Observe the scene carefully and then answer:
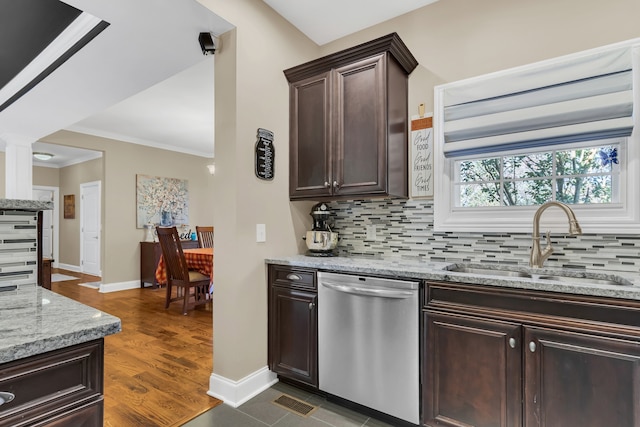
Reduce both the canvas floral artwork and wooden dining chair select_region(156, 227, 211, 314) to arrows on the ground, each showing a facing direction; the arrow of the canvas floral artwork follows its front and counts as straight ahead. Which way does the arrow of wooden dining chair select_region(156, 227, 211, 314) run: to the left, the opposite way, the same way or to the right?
to the left

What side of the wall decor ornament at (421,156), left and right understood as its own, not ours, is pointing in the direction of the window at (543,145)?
left

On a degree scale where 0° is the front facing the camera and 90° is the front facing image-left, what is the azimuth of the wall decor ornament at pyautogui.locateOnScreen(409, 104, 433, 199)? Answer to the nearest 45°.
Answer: approximately 0°

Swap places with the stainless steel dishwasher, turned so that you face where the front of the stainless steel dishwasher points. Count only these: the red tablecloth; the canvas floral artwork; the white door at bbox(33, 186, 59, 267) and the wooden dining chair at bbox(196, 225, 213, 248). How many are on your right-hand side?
4

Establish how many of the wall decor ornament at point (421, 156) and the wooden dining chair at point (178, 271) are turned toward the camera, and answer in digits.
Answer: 1

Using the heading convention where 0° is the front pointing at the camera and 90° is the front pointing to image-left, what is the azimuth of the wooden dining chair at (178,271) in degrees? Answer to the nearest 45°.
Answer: approximately 225°

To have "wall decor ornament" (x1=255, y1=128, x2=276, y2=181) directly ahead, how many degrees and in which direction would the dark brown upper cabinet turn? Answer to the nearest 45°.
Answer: approximately 45° to its right

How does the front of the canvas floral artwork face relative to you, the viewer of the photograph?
facing the viewer and to the right of the viewer

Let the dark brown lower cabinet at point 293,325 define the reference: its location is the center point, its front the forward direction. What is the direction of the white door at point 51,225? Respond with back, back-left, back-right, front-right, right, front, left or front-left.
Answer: right
